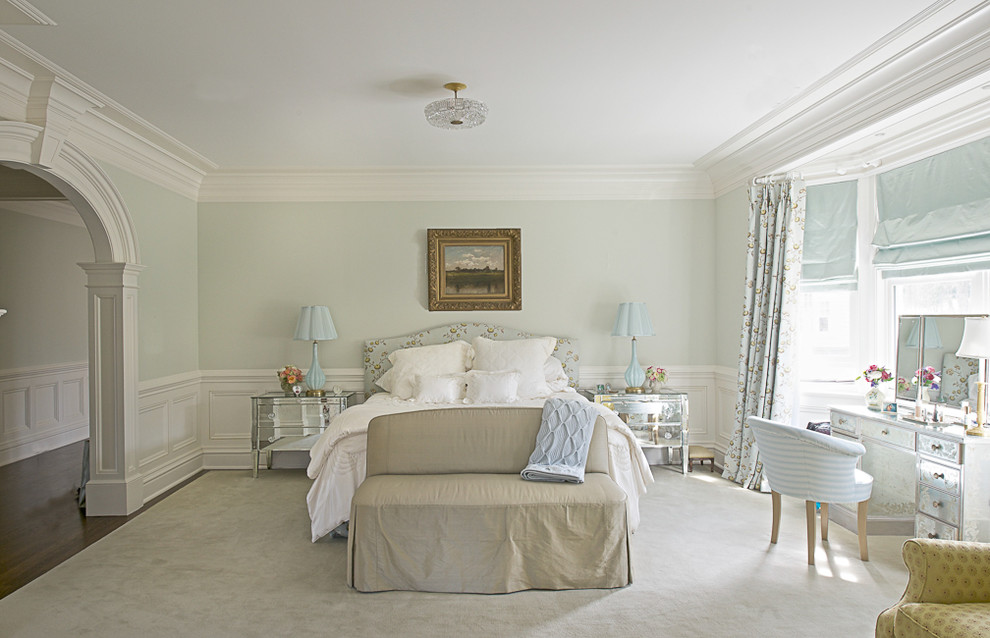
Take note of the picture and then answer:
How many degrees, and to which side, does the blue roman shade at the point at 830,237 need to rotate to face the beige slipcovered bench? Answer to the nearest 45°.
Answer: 0° — it already faces it

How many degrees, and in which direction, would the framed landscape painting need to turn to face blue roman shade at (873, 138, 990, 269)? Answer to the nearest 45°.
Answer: approximately 45° to its left

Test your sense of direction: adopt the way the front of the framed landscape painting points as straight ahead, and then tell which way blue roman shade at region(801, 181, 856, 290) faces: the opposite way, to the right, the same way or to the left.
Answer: to the right

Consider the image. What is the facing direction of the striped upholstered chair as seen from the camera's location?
facing away from the viewer and to the right of the viewer

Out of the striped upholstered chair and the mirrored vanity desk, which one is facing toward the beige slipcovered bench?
the mirrored vanity desk

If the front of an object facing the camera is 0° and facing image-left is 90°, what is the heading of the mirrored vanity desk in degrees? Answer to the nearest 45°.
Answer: approximately 45°

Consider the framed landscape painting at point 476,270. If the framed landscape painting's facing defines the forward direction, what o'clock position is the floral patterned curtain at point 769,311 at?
The floral patterned curtain is roughly at 10 o'clock from the framed landscape painting.

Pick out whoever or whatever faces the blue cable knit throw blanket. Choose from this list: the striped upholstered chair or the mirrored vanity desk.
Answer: the mirrored vanity desk

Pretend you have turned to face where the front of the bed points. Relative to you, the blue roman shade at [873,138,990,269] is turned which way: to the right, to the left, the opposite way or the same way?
to the right
